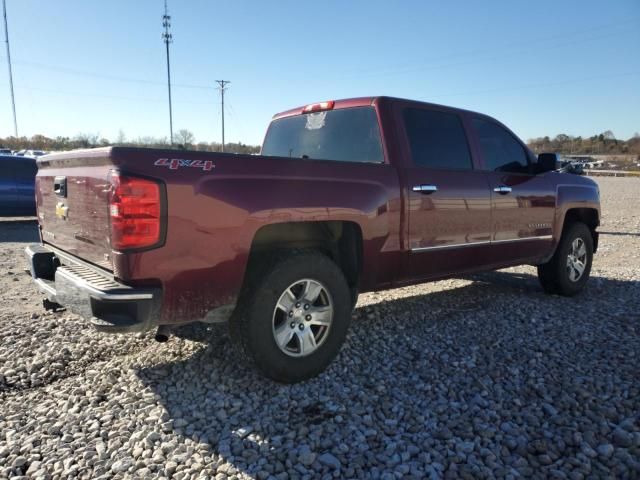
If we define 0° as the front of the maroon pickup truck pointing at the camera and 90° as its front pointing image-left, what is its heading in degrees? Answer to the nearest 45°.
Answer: approximately 225°
